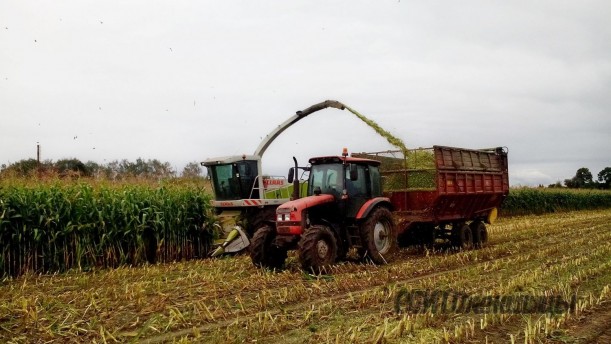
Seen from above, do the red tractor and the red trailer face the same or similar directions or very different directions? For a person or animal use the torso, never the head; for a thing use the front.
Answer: same or similar directions

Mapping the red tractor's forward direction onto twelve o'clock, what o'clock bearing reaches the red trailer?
The red trailer is roughly at 6 o'clock from the red tractor.

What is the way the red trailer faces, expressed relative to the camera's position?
facing the viewer and to the left of the viewer

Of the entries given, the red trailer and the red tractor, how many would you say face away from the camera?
0

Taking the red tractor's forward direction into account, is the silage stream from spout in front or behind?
behind
